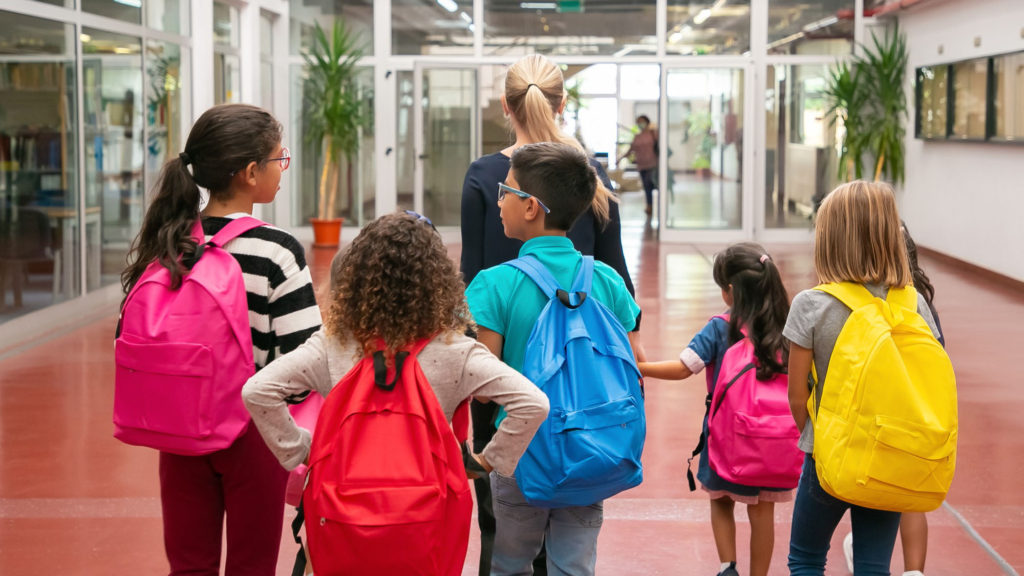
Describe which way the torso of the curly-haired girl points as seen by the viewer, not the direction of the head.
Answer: away from the camera

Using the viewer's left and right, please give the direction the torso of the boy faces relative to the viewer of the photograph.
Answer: facing away from the viewer and to the left of the viewer

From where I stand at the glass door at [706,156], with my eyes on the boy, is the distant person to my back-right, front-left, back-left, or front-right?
back-right

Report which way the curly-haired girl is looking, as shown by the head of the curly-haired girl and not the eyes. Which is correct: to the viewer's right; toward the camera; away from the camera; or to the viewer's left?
away from the camera

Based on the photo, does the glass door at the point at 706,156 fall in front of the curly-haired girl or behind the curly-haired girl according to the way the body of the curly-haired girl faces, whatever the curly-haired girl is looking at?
in front

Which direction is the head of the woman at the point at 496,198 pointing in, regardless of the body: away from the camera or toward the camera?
away from the camera

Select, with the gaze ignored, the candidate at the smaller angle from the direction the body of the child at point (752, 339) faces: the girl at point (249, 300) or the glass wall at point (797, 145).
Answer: the glass wall

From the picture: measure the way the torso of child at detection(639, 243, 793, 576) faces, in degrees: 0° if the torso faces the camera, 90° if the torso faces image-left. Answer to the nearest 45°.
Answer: approximately 135°

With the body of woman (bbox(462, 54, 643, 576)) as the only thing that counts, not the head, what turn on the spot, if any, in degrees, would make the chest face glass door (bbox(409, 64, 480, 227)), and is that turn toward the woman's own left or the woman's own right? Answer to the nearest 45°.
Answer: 0° — they already face it

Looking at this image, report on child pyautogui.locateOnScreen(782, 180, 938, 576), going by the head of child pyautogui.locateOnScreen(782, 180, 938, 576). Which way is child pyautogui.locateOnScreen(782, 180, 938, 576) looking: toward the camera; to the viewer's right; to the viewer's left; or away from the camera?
away from the camera

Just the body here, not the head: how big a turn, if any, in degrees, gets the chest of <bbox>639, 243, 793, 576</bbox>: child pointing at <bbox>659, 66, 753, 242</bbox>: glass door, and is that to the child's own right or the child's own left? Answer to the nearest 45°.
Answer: approximately 45° to the child's own right

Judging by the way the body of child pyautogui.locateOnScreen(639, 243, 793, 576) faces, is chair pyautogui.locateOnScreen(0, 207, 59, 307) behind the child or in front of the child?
in front

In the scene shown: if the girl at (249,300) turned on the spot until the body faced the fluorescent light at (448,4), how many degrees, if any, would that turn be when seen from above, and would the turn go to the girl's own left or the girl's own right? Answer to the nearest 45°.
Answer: approximately 45° to the girl's own left

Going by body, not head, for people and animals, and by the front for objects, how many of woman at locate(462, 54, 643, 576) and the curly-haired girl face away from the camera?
2

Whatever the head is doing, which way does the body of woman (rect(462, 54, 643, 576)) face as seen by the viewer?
away from the camera

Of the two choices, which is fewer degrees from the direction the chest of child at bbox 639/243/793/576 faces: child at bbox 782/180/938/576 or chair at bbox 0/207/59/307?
the chair
